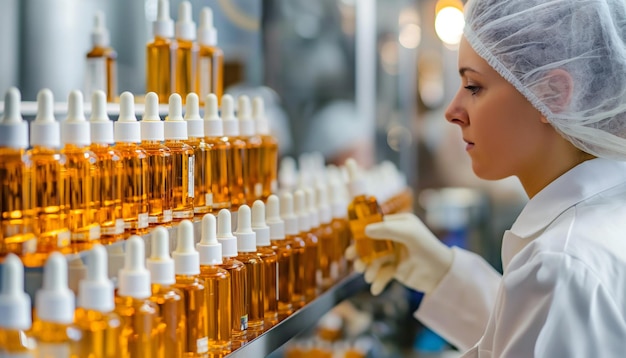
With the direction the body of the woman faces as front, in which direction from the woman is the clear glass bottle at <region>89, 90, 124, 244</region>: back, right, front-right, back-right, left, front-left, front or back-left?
front-left

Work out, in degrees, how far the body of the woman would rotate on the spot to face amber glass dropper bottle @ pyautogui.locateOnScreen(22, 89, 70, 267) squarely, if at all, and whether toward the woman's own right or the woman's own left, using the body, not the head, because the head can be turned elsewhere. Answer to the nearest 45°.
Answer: approximately 45° to the woman's own left

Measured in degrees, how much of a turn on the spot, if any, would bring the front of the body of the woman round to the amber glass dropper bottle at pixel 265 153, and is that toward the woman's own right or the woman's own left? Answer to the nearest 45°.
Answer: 0° — they already face it

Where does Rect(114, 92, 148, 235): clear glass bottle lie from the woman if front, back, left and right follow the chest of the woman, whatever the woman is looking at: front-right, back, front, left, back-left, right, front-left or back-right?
front-left

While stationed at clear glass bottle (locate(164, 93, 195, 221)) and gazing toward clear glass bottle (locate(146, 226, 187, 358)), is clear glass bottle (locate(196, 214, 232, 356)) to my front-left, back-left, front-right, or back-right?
front-left

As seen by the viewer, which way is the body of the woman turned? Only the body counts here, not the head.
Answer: to the viewer's left

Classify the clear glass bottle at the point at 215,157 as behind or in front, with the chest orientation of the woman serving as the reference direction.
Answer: in front

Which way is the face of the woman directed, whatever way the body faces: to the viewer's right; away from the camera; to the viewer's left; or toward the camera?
to the viewer's left

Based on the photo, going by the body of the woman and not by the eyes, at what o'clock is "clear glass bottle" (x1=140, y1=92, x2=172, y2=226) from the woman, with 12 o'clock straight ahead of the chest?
The clear glass bottle is roughly at 11 o'clock from the woman.

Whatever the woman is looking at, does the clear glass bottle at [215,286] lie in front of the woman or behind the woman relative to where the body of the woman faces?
in front

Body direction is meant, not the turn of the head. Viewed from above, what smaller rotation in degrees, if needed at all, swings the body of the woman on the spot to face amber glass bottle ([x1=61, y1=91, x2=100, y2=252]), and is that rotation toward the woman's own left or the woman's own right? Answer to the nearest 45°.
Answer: approximately 45° to the woman's own left

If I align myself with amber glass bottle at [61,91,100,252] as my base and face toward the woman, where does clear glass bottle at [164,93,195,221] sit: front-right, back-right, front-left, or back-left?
front-left

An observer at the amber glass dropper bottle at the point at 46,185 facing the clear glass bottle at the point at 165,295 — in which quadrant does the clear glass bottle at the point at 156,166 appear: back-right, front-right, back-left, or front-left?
front-left

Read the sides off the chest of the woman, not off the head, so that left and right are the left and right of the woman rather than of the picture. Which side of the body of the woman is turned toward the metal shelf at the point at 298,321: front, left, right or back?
front

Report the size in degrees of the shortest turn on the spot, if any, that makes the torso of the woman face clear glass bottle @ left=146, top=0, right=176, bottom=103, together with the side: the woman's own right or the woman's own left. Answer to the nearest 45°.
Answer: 0° — they already face it
